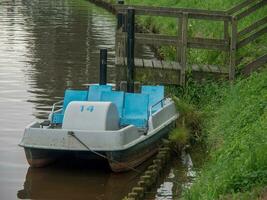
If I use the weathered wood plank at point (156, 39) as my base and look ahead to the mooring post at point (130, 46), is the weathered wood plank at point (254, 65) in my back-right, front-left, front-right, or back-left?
back-left

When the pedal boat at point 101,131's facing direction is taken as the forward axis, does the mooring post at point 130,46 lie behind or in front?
behind

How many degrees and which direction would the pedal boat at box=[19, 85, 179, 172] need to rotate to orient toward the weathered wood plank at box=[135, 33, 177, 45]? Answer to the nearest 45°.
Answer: approximately 135° to its right

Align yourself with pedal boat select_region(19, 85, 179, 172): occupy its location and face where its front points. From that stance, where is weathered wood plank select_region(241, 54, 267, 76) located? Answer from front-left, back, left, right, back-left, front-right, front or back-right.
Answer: back

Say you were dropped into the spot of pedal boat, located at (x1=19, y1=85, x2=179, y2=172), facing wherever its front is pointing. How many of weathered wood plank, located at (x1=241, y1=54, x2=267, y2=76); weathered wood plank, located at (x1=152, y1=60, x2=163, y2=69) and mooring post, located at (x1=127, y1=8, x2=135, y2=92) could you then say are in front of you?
0

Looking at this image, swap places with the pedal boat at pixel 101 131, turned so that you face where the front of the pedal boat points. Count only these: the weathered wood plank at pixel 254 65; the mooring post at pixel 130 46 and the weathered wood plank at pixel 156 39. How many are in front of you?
0

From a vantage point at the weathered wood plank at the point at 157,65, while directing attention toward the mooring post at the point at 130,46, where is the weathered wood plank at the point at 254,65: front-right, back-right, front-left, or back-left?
back-left

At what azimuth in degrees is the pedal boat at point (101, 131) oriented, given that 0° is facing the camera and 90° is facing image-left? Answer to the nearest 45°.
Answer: approximately 45°

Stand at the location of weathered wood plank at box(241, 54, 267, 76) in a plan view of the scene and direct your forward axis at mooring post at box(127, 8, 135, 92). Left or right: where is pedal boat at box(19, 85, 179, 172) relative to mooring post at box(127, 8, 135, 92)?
left

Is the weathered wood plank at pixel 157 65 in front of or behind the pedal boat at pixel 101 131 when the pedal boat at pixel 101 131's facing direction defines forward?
behind
